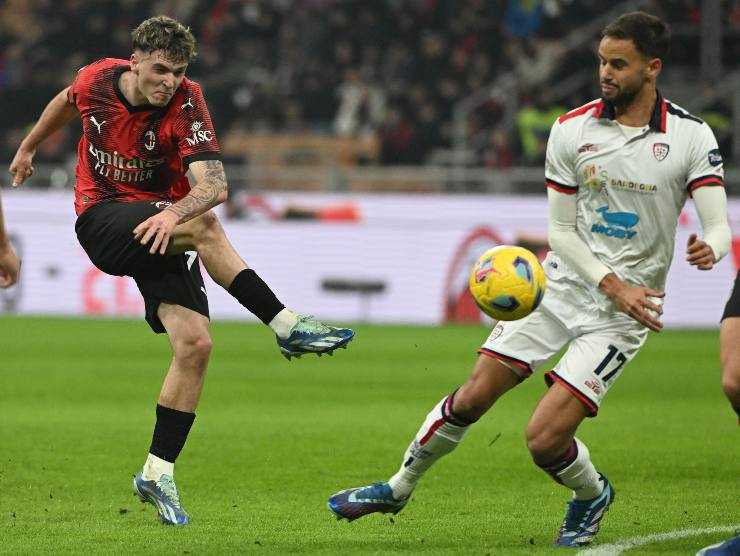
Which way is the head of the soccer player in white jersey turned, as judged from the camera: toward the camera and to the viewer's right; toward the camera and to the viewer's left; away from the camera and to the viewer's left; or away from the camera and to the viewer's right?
toward the camera and to the viewer's left

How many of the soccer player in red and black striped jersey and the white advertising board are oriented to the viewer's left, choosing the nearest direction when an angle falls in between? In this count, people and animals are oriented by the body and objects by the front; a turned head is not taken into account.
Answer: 0

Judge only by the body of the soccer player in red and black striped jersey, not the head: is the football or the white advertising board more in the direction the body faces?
the football

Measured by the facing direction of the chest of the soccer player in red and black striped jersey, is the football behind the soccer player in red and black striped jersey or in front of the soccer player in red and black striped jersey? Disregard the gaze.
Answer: in front

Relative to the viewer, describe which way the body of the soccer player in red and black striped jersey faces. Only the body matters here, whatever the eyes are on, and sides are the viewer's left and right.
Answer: facing the viewer and to the right of the viewer

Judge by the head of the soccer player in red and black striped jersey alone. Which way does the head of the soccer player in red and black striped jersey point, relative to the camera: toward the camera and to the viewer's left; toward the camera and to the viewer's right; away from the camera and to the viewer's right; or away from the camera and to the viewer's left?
toward the camera and to the viewer's right

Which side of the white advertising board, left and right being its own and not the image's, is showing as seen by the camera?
front

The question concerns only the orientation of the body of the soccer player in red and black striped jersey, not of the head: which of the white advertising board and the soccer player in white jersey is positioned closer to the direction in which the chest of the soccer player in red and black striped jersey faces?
the soccer player in white jersey

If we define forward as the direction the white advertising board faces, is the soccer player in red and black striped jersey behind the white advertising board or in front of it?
in front

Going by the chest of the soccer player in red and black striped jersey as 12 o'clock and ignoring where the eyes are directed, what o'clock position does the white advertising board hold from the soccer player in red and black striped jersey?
The white advertising board is roughly at 8 o'clock from the soccer player in red and black striped jersey.

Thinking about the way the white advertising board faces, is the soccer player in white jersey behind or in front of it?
in front

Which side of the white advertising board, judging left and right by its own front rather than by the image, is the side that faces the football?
front
